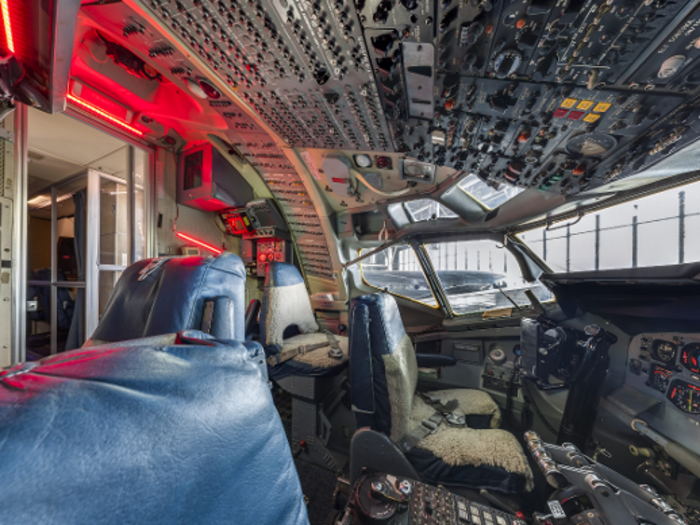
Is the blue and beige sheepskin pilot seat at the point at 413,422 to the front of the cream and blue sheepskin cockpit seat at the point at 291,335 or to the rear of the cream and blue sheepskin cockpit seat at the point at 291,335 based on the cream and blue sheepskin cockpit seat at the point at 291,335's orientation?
to the front

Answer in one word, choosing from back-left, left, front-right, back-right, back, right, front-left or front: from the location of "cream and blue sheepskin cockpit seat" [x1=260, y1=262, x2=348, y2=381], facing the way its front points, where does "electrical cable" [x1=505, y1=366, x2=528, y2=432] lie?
front-left
